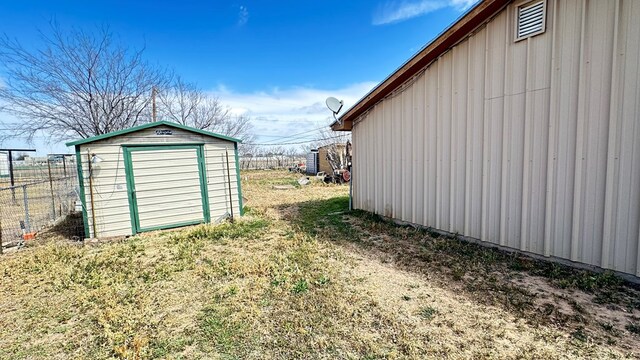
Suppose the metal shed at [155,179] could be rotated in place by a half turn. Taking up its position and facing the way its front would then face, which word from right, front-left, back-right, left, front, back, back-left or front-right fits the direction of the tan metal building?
back-right

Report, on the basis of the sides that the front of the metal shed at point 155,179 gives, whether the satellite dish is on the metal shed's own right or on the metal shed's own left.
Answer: on the metal shed's own left

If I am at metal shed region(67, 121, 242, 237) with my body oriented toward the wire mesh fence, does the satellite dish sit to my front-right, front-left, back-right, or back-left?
back-right

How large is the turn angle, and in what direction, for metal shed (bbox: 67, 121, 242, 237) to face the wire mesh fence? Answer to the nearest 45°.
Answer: approximately 135° to its right

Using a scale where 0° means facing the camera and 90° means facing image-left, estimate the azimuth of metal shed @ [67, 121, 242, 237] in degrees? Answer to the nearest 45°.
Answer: approximately 0°
